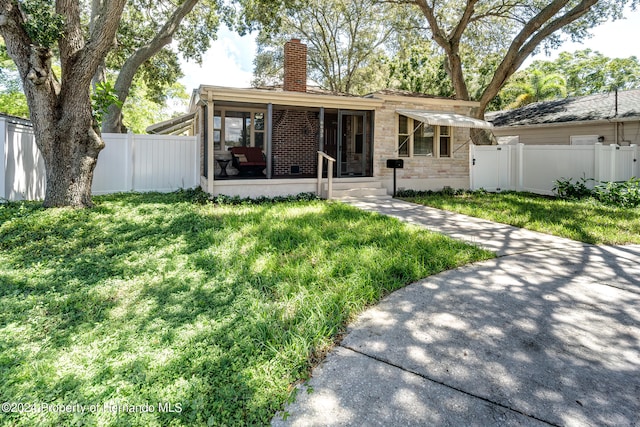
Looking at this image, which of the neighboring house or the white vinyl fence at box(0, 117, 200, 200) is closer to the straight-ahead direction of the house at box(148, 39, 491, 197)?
the white vinyl fence

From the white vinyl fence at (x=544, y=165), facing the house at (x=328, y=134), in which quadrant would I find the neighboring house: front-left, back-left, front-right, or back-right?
back-right

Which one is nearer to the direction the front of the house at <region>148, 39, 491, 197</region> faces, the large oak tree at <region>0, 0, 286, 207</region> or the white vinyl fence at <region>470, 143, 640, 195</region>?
the large oak tree

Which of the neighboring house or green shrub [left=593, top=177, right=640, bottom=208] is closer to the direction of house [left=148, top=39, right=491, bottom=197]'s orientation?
the green shrub

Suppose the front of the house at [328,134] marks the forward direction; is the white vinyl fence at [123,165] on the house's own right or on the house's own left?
on the house's own right

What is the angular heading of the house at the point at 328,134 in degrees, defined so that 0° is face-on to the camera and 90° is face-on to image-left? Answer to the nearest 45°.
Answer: approximately 0°

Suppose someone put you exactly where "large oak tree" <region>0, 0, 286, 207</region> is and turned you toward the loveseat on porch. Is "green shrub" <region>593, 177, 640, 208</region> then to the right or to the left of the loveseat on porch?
right

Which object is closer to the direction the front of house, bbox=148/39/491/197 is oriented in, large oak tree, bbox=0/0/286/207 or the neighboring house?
the large oak tree

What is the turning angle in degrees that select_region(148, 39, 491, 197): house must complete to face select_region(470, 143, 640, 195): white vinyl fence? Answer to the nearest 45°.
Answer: approximately 90° to its left
